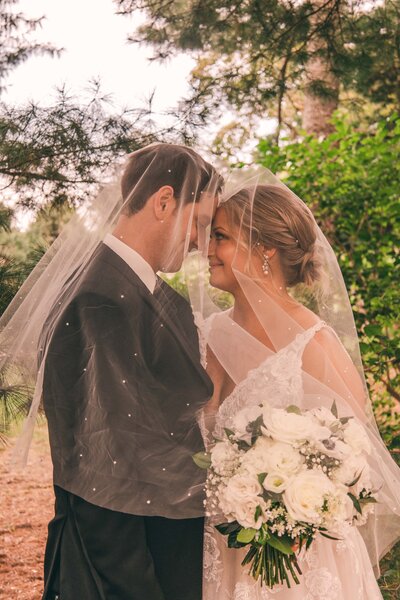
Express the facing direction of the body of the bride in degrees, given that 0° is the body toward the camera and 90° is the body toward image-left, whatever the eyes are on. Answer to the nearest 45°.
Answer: approximately 45°

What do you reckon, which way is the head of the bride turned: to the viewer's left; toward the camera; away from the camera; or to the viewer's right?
to the viewer's left

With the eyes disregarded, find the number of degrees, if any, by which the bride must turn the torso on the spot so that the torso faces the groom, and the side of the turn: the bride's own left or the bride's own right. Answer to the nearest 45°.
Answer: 0° — they already face them

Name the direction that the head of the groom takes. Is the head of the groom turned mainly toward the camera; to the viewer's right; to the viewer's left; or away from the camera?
to the viewer's right
